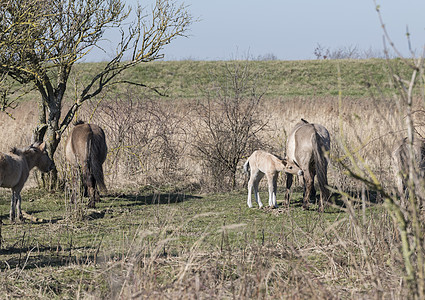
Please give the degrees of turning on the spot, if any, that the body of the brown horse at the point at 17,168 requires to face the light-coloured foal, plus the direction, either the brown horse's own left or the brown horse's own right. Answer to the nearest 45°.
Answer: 0° — it already faces it

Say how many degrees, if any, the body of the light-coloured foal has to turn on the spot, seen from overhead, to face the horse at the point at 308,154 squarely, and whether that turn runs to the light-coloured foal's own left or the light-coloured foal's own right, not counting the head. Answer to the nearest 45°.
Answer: approximately 45° to the light-coloured foal's own left

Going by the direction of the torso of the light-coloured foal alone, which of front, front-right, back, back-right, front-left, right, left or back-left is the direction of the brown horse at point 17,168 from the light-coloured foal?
back

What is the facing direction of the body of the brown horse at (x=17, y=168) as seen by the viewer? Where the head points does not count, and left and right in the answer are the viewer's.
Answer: facing to the right of the viewer

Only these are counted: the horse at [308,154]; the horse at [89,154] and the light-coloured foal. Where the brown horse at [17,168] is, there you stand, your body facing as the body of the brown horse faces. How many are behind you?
0

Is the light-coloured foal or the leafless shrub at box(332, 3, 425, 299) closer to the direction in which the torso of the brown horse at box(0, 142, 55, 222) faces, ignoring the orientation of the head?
the light-coloured foal

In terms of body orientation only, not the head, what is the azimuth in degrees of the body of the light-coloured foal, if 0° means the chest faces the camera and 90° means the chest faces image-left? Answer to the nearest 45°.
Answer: approximately 270°

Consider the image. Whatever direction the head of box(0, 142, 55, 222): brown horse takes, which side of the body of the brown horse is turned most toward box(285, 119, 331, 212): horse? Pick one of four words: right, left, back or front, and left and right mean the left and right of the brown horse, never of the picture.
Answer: front

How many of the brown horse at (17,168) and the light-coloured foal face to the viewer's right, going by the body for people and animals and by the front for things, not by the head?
2

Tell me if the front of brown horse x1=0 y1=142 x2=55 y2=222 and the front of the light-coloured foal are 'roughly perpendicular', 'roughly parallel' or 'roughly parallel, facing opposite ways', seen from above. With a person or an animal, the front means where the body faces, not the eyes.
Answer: roughly parallel

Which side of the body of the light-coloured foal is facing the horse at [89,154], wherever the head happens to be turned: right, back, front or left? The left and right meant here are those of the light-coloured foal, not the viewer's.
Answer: back

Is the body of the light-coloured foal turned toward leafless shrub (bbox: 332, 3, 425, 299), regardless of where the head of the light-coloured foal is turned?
no
